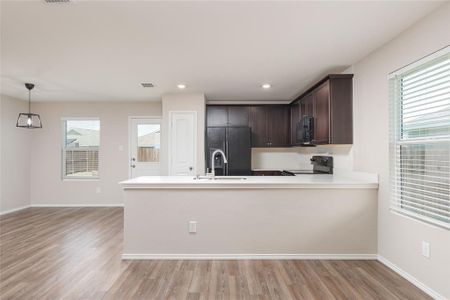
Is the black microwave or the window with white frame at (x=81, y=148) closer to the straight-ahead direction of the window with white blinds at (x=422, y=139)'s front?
the window with white frame

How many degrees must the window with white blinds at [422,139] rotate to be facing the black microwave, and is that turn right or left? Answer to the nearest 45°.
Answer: approximately 90° to its right

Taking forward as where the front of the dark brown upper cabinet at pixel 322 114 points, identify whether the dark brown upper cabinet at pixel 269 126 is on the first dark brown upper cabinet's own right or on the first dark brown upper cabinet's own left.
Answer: on the first dark brown upper cabinet's own right
